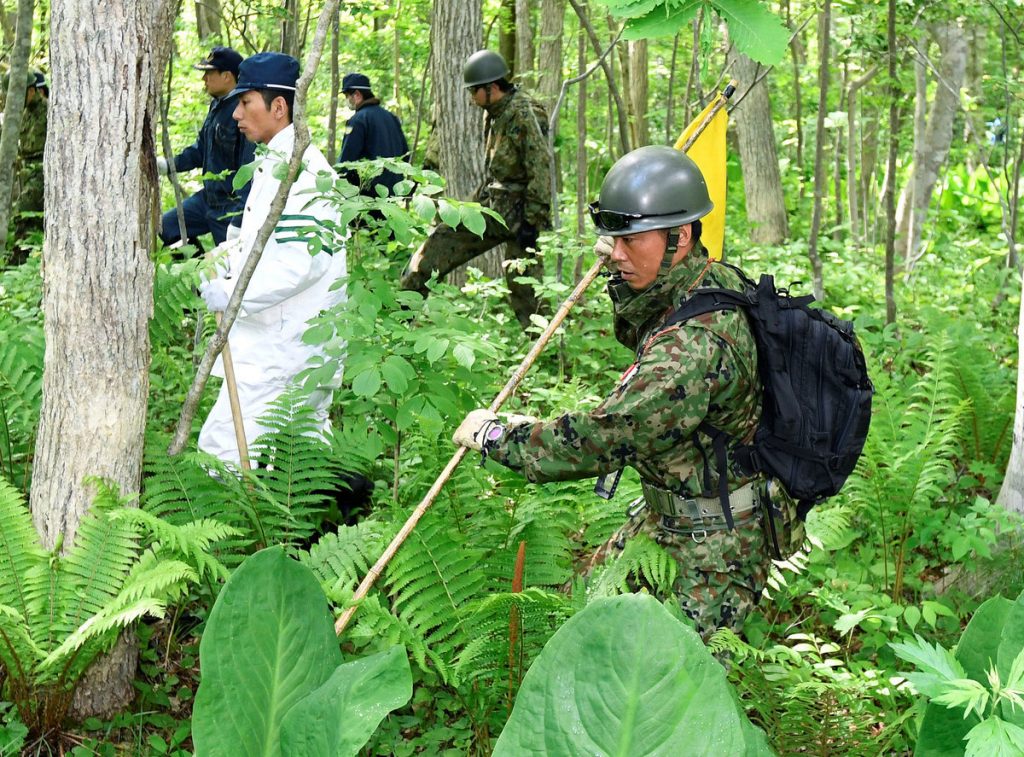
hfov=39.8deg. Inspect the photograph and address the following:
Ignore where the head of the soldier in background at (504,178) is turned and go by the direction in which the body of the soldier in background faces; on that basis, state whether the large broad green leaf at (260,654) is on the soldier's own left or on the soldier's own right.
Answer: on the soldier's own left

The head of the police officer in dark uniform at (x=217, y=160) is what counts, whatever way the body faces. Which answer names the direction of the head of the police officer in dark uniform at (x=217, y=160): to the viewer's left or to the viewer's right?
to the viewer's left

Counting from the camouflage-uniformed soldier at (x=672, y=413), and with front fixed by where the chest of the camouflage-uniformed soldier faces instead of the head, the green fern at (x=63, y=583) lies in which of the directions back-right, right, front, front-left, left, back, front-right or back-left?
front

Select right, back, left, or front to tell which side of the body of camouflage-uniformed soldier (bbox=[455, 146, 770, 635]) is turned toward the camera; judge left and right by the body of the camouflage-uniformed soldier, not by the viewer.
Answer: left

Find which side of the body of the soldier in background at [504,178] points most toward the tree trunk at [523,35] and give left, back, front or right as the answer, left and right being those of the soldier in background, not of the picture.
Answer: right

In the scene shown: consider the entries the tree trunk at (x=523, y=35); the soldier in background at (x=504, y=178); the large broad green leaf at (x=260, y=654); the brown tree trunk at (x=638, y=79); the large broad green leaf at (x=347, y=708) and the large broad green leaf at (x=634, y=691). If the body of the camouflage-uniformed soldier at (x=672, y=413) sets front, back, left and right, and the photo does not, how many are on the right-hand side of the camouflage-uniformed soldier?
3

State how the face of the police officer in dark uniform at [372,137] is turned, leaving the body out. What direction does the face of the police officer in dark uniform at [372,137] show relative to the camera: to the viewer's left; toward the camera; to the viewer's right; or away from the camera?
to the viewer's left

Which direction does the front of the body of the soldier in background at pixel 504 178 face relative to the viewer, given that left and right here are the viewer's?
facing to the left of the viewer

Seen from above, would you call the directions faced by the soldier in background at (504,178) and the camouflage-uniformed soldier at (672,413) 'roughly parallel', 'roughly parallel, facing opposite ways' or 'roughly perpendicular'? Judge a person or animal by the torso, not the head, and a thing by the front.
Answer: roughly parallel

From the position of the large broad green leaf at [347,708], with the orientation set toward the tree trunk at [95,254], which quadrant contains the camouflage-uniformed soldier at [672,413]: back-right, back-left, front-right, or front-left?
front-right

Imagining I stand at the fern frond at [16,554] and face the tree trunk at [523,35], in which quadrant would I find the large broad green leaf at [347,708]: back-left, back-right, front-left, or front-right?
back-right

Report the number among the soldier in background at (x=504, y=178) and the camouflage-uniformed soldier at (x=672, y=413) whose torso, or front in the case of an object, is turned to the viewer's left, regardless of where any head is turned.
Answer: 2

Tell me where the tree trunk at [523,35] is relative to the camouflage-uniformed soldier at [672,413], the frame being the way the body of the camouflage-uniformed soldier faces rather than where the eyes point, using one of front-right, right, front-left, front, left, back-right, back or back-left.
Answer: right

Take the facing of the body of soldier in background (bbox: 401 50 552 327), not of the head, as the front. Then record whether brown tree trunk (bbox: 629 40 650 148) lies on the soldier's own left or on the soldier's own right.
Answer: on the soldier's own right
